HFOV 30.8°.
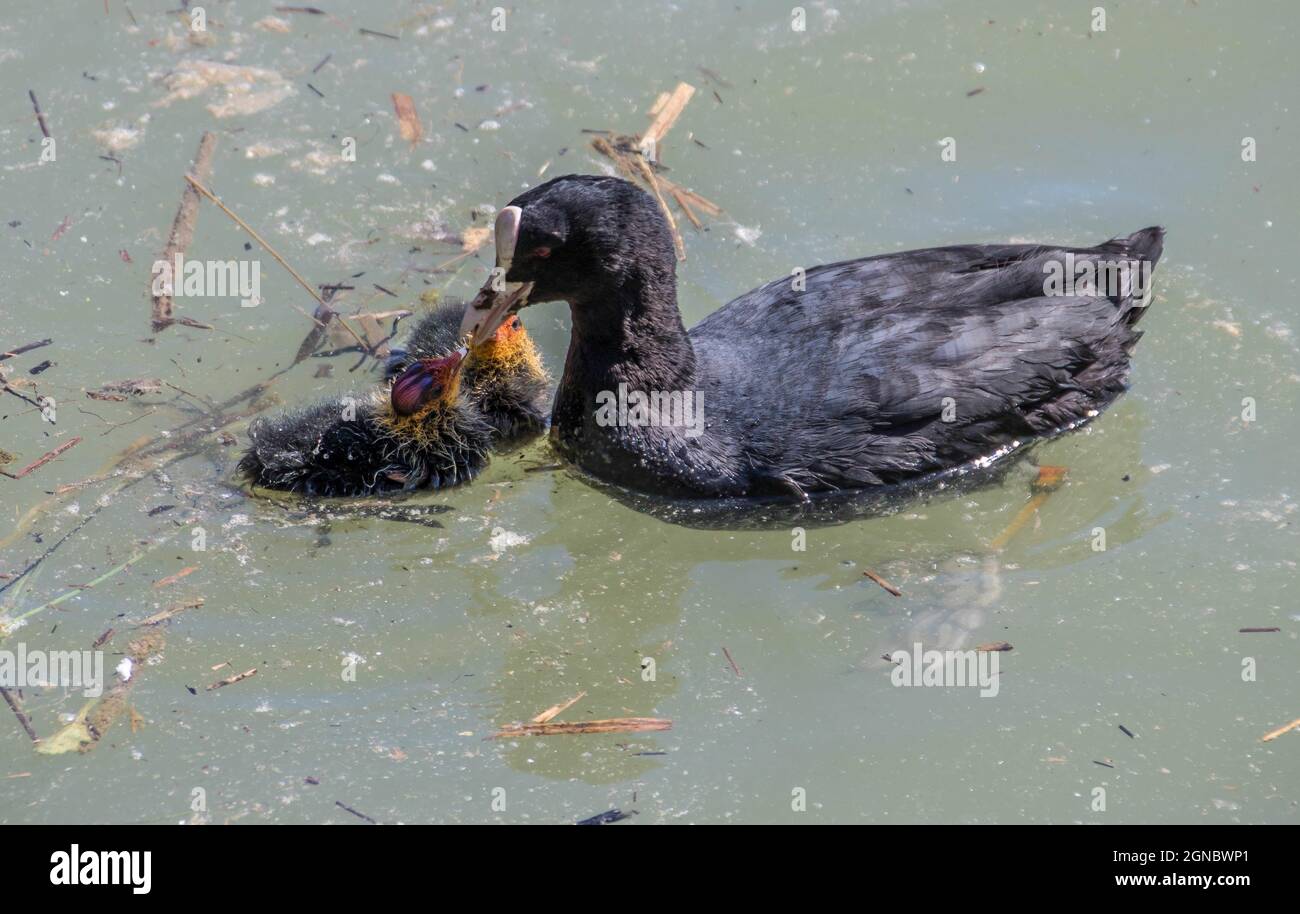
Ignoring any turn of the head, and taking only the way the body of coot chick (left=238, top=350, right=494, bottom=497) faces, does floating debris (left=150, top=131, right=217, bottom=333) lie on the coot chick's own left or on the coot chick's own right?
on the coot chick's own left

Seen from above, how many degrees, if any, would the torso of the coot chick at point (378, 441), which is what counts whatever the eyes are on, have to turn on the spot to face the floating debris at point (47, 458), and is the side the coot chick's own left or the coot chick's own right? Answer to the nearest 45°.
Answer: approximately 180°

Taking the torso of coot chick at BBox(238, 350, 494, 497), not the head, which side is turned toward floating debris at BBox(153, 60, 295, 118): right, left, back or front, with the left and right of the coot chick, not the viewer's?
left

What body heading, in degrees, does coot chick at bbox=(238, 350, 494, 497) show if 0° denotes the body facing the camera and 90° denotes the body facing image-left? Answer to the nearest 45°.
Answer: approximately 270°

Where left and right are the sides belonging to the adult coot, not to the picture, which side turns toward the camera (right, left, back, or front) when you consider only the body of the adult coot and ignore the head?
left

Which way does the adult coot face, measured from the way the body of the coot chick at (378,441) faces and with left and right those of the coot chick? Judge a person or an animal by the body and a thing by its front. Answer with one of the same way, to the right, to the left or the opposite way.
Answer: the opposite way

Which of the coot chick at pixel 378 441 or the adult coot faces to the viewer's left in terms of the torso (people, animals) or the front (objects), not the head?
the adult coot

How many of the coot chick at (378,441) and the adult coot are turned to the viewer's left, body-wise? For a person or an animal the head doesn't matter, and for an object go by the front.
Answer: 1

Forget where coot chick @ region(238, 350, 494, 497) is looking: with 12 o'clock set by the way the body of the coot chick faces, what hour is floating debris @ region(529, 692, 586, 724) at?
The floating debris is roughly at 2 o'clock from the coot chick.

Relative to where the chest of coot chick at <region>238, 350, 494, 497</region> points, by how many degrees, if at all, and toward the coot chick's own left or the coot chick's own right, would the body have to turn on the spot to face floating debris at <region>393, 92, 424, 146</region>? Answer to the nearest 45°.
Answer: approximately 90° to the coot chick's own left
